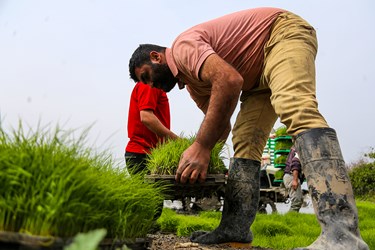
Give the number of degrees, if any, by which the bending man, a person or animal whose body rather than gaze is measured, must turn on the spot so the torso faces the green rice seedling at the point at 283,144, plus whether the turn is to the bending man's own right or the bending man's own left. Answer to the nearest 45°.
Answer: approximately 90° to the bending man's own right

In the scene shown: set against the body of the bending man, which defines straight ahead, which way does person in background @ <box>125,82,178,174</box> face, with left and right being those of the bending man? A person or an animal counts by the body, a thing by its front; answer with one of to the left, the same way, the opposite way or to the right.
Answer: the opposite way

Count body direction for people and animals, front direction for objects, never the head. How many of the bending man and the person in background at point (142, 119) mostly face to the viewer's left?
1

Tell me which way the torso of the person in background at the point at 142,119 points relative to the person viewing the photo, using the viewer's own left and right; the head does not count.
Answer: facing to the right of the viewer

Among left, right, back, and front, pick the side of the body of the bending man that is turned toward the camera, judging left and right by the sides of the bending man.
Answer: left

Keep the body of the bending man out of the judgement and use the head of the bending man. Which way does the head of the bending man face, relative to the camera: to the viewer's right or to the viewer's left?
to the viewer's left

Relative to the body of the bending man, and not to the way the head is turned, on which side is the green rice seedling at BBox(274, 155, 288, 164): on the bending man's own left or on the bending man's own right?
on the bending man's own right

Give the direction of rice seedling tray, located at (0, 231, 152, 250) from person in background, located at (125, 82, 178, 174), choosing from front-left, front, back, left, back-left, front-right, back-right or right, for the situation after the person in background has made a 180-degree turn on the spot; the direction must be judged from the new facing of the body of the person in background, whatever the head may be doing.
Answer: left

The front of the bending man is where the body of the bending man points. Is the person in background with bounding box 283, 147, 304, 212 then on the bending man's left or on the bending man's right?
on the bending man's right
